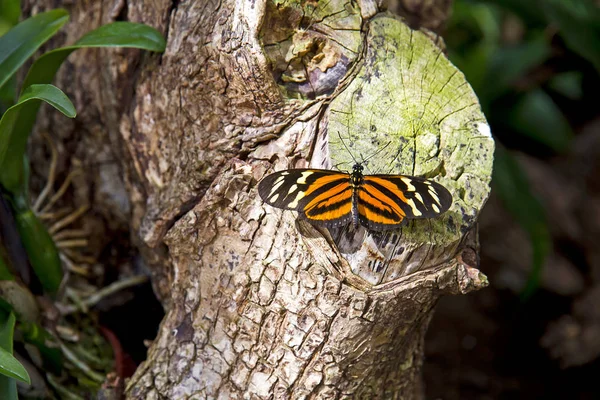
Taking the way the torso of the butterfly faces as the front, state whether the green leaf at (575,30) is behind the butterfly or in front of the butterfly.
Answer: in front

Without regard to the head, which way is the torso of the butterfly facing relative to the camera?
away from the camera

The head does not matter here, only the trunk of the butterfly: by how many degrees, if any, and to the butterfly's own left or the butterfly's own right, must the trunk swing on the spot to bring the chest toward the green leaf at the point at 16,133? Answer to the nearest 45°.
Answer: approximately 45° to the butterfly's own left

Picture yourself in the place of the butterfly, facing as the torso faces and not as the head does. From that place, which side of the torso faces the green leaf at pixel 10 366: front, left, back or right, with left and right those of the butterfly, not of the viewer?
left

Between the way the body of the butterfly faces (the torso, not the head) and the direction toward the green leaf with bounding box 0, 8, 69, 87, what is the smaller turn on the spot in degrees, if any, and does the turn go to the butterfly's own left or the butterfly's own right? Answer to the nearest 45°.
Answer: approximately 45° to the butterfly's own left

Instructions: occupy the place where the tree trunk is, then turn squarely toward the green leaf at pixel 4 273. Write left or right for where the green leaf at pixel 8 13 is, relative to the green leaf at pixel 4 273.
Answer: right

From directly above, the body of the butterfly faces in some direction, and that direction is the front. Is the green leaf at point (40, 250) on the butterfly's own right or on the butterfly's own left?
on the butterfly's own left

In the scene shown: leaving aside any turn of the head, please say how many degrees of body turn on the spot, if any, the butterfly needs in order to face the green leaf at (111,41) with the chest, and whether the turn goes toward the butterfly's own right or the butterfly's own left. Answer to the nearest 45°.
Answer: approximately 45° to the butterfly's own left
